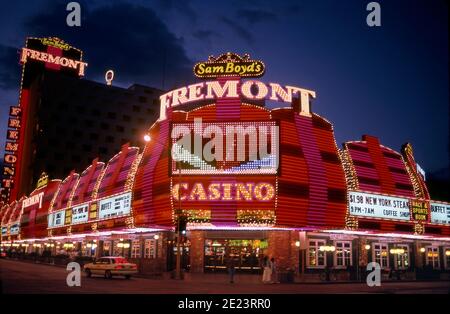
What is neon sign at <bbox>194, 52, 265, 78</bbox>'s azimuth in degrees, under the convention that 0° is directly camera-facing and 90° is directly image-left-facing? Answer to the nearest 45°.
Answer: approximately 0°
